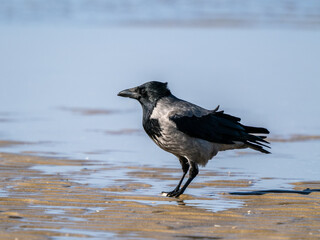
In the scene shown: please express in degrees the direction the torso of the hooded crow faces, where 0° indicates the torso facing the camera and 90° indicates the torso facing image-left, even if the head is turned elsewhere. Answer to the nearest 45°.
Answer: approximately 90°
